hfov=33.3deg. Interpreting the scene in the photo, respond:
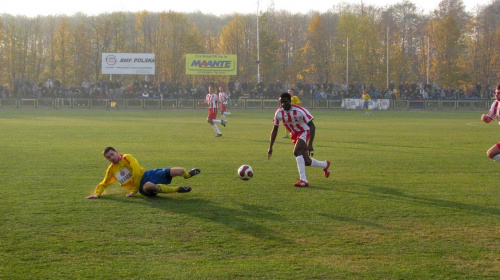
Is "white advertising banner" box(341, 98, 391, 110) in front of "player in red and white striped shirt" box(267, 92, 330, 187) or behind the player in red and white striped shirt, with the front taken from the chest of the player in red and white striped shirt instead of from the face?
behind

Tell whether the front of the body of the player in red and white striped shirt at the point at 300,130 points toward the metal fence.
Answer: no

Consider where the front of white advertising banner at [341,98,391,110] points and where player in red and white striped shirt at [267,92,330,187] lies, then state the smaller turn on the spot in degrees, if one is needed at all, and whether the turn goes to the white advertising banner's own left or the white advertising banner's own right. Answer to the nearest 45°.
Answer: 0° — it already faces them

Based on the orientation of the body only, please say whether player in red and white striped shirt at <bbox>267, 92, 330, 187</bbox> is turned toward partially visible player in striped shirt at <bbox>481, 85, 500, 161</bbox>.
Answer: no

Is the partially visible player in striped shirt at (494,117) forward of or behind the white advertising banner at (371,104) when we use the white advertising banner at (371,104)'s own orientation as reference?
forward

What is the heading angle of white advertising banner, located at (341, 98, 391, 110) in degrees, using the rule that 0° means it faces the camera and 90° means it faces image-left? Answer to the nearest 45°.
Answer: approximately 0°

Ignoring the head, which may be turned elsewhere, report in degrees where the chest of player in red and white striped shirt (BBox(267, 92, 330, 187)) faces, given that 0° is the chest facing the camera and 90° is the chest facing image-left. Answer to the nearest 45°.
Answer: approximately 45°

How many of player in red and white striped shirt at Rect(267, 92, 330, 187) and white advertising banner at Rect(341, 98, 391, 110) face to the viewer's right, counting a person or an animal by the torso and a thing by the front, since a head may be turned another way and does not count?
0
